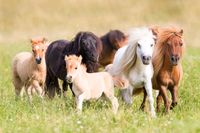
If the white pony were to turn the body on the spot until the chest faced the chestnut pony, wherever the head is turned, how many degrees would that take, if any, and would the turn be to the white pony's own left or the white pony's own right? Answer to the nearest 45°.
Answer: approximately 45° to the white pony's own left

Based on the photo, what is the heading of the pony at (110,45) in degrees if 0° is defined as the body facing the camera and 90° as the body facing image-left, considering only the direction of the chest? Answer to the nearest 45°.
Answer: approximately 315°
